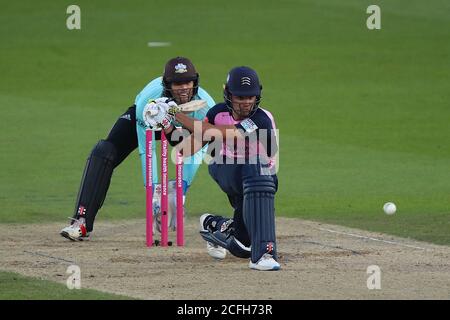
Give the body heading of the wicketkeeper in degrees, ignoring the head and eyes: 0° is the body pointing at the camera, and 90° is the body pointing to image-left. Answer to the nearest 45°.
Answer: approximately 0°

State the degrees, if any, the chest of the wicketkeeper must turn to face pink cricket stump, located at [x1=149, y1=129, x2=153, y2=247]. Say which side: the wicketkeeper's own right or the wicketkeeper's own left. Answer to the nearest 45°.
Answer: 0° — they already face it

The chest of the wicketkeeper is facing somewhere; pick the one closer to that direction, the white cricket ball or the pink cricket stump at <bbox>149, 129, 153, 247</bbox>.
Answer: the pink cricket stump

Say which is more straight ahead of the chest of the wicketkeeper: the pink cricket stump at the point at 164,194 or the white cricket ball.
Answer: the pink cricket stump

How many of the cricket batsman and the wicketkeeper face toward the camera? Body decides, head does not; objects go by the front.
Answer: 2

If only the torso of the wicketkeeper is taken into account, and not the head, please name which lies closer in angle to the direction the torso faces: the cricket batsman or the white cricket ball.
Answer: the cricket batsman

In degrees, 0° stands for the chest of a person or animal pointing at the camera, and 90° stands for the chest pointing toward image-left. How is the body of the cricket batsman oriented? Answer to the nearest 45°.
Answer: approximately 0°

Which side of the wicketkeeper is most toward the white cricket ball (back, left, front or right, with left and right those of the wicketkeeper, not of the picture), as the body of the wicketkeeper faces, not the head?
left
